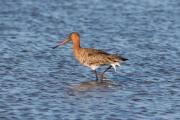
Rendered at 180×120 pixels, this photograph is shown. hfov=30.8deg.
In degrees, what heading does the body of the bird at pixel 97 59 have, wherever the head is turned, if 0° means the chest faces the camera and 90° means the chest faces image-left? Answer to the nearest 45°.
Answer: approximately 90°
